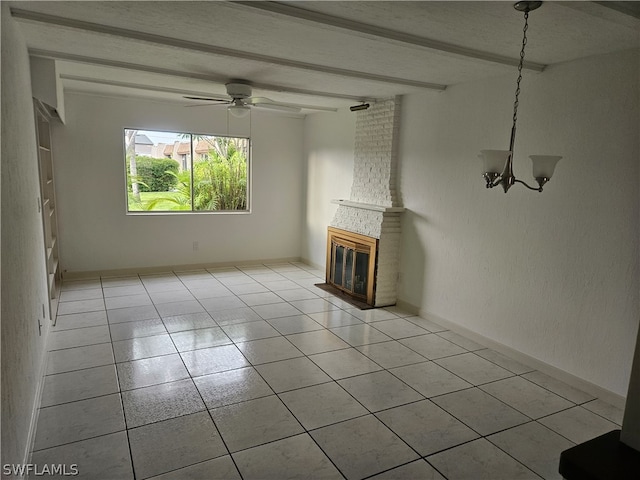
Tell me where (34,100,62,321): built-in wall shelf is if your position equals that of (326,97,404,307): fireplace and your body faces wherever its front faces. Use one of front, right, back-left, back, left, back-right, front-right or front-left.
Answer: front-right

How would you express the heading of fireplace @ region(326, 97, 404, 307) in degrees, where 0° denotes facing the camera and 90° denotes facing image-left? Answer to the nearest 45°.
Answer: approximately 45°

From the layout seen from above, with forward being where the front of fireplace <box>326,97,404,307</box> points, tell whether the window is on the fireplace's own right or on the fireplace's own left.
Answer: on the fireplace's own right

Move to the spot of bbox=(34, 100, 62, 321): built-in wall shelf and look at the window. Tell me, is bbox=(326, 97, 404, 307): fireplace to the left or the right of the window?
right
